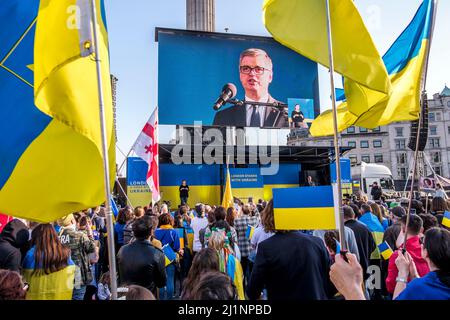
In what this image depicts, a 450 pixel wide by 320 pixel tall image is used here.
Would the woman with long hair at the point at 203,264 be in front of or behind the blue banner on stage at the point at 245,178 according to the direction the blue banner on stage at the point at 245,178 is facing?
in front

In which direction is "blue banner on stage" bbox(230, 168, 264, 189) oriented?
toward the camera

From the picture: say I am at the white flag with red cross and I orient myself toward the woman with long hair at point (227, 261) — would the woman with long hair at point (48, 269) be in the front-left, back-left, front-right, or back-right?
front-right

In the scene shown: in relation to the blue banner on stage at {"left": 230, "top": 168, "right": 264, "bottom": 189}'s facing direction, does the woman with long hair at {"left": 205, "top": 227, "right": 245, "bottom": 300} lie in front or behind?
in front

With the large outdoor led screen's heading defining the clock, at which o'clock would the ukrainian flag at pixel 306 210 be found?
The ukrainian flag is roughly at 12 o'clock from the large outdoor led screen.

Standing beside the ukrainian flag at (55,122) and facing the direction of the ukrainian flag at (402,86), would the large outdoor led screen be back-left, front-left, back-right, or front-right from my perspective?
front-left

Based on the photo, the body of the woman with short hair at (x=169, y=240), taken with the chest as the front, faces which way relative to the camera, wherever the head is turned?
away from the camera

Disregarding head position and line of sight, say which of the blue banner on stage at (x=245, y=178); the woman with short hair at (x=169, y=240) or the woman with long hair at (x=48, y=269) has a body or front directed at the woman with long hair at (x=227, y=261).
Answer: the blue banner on stage

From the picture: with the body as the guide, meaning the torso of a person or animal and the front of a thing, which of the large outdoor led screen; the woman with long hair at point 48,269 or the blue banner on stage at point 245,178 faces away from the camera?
the woman with long hair

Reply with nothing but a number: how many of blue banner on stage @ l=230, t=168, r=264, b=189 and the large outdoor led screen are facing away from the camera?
0

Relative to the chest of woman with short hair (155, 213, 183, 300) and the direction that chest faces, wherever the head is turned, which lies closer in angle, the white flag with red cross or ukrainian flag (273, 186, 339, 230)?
the white flag with red cross

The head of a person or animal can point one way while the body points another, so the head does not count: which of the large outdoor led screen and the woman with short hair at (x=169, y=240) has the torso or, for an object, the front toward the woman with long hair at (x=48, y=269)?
the large outdoor led screen

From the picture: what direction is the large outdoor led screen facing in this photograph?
toward the camera

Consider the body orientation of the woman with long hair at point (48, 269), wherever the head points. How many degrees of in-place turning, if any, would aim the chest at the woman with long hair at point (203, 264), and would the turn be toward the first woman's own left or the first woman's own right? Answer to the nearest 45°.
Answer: approximately 135° to the first woman's own right

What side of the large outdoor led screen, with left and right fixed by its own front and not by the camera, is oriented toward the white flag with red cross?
front

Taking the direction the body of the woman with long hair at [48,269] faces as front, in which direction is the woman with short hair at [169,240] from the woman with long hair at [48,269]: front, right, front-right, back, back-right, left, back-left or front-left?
front-right

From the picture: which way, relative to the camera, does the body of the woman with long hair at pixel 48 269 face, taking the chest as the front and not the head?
away from the camera

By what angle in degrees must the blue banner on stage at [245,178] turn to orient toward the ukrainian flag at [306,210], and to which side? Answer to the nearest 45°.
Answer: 0° — it already faces it

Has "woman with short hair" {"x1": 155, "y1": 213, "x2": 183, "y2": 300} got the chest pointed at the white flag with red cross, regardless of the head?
yes

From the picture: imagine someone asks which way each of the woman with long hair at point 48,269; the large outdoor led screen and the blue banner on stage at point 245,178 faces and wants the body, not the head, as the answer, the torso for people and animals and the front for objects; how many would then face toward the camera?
2
